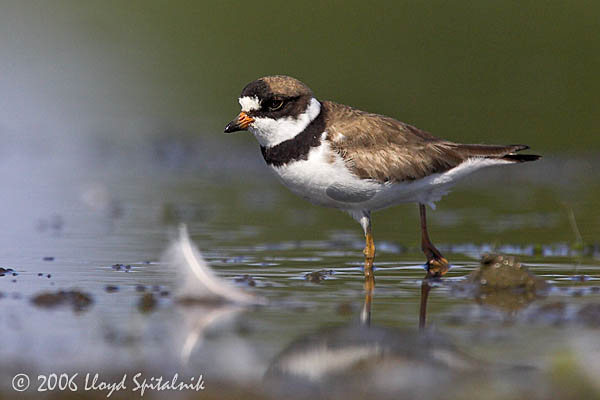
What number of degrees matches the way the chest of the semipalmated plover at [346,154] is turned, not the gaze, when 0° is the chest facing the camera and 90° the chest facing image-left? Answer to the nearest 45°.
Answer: approximately 90°

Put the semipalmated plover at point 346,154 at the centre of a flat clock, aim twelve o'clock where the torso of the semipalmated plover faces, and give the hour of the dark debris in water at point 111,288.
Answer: The dark debris in water is roughly at 11 o'clock from the semipalmated plover.

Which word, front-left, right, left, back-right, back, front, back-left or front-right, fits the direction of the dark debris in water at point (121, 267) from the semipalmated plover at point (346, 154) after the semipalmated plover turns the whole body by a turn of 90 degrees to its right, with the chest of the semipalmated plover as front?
left

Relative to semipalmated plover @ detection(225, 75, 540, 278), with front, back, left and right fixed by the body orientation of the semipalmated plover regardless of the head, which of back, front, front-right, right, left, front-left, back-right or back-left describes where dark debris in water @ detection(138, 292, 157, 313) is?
front-left

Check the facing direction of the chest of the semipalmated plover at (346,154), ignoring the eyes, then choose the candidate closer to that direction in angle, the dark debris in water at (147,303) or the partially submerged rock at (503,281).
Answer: the dark debris in water

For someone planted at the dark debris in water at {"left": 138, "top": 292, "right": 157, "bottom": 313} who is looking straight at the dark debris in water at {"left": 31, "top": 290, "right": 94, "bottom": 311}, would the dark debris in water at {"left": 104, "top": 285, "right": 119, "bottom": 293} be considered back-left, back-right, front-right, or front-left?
front-right
